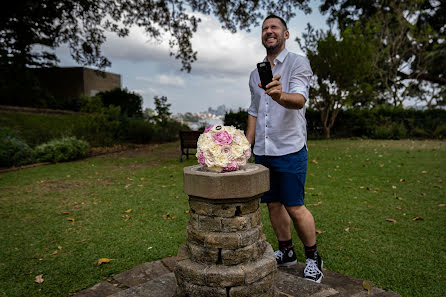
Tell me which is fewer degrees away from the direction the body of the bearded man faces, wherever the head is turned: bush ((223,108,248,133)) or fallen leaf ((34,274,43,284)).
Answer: the fallen leaf

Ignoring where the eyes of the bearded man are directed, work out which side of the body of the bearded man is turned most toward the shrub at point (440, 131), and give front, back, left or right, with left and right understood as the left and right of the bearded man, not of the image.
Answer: back

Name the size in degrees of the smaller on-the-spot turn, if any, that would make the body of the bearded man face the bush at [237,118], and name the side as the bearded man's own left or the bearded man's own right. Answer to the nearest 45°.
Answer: approximately 135° to the bearded man's own right

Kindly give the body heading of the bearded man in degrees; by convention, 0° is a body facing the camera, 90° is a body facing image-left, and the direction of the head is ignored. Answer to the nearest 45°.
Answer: approximately 45°
